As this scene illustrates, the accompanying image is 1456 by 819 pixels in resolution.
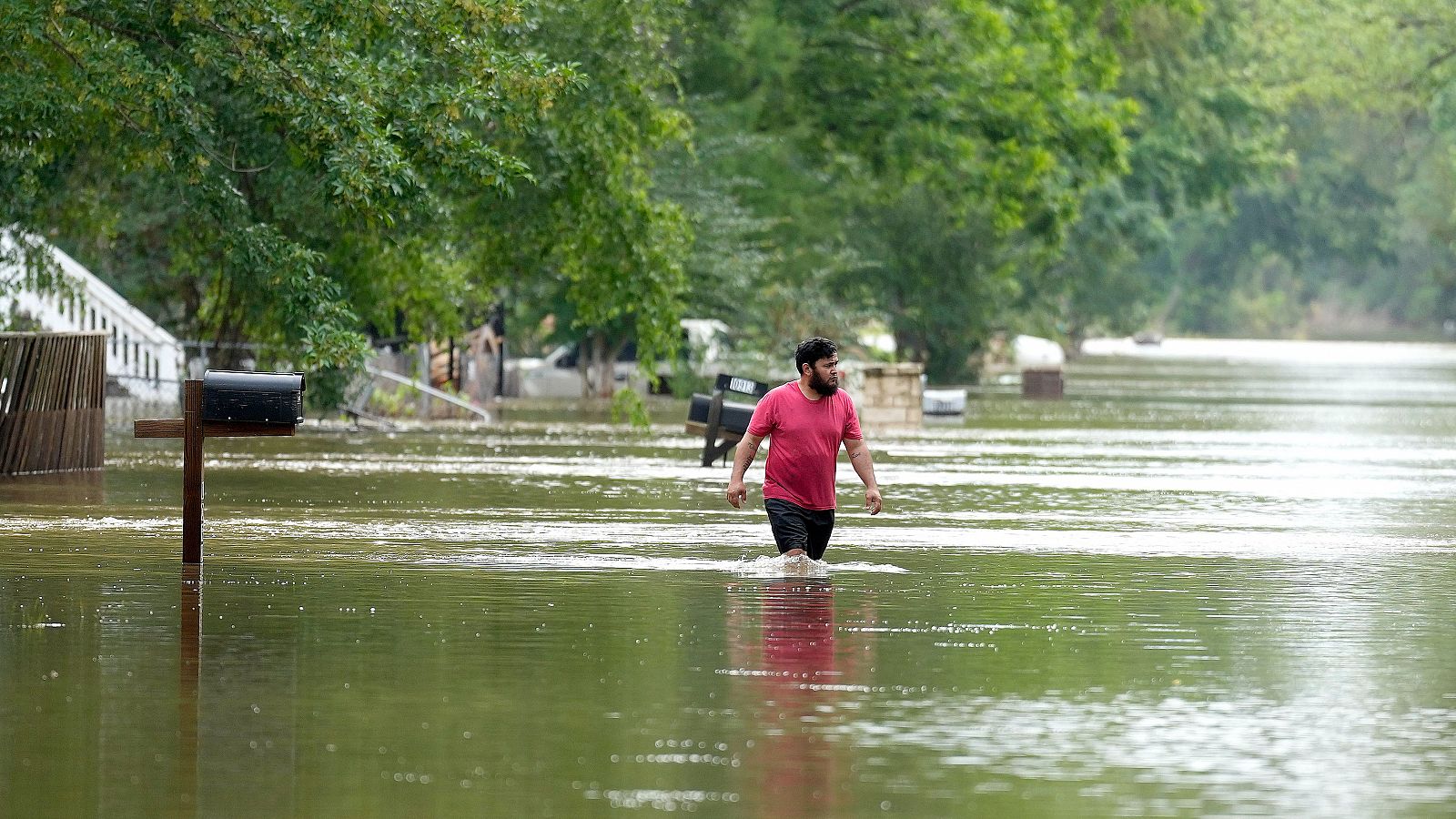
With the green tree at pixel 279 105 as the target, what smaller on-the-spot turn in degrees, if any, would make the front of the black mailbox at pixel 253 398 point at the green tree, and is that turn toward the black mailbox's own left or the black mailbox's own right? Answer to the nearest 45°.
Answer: approximately 90° to the black mailbox's own left

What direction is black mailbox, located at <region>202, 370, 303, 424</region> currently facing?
to the viewer's right

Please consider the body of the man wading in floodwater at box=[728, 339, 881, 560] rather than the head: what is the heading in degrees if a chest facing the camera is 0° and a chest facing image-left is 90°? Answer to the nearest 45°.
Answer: approximately 315°

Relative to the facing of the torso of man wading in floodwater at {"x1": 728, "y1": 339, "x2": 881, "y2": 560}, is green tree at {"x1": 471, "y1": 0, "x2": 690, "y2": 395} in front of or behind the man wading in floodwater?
behind

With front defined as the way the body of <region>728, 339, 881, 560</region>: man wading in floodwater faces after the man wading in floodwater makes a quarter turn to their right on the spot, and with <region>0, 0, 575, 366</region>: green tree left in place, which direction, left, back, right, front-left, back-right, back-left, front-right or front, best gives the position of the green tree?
right

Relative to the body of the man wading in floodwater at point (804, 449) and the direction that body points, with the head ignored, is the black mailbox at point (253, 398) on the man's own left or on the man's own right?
on the man's own right

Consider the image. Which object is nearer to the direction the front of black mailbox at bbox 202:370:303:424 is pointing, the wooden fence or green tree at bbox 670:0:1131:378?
the green tree
